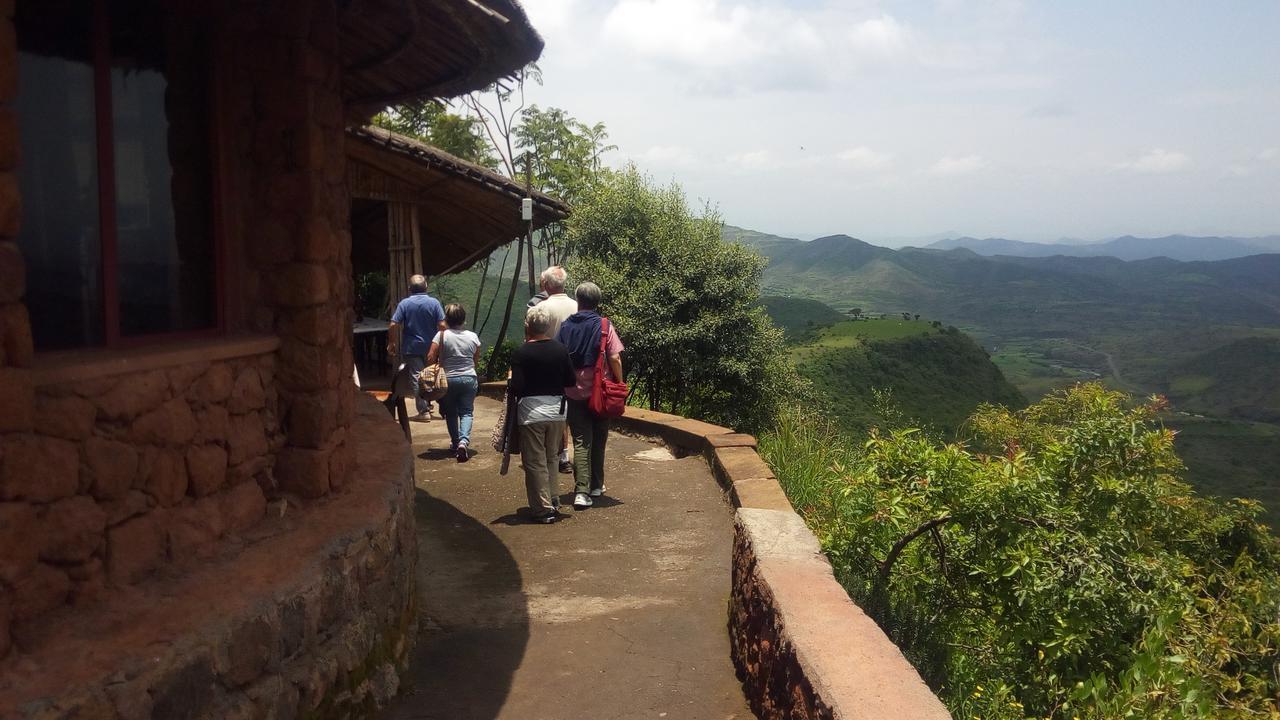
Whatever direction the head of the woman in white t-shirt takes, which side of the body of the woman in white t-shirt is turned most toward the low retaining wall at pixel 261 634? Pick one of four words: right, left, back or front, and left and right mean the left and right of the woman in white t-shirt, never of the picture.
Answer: back

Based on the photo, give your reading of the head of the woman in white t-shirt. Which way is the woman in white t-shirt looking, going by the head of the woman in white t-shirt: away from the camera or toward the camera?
away from the camera

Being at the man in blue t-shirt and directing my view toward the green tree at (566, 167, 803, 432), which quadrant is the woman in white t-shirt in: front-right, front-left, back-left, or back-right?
back-right

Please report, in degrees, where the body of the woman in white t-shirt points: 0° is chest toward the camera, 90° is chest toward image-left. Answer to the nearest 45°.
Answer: approximately 180°

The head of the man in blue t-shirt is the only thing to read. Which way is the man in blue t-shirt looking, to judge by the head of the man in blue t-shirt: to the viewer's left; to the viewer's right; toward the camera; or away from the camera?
away from the camera

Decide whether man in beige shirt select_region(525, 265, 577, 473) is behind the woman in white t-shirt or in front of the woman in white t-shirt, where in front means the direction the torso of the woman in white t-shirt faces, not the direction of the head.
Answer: behind

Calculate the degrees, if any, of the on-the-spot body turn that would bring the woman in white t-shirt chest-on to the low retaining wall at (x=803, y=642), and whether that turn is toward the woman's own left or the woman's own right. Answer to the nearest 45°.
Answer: approximately 180°

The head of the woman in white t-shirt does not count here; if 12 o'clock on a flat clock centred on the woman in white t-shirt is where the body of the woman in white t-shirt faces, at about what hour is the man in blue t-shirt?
The man in blue t-shirt is roughly at 11 o'clock from the woman in white t-shirt.
